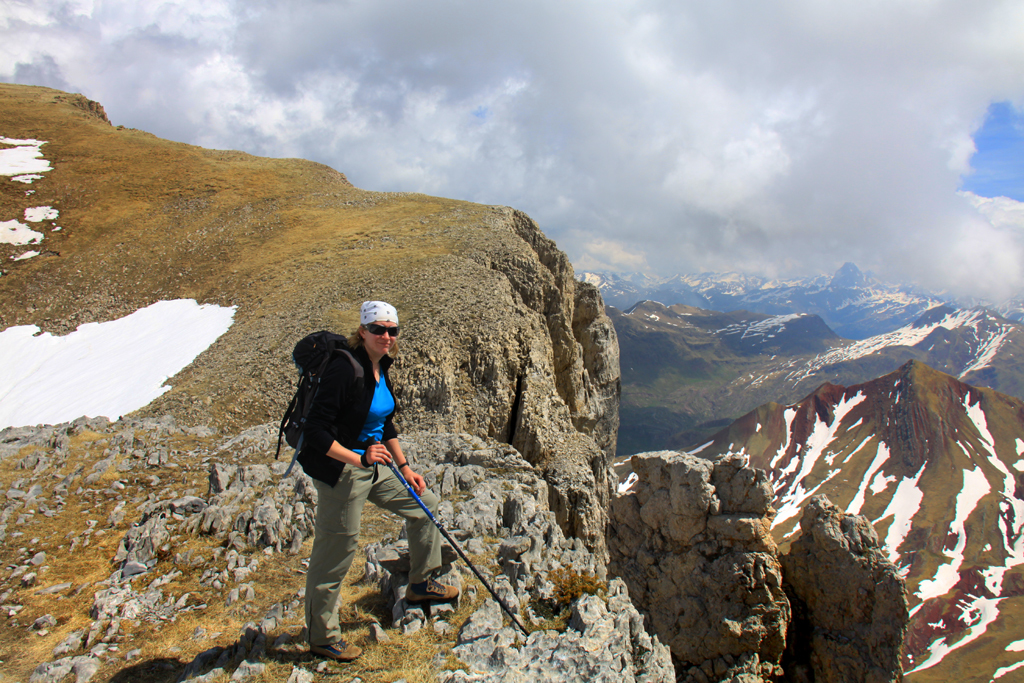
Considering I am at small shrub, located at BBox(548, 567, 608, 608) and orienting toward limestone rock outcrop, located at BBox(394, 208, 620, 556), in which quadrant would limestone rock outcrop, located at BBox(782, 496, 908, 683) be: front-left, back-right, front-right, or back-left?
front-right

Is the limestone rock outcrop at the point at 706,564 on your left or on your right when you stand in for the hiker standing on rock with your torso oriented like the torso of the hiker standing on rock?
on your left

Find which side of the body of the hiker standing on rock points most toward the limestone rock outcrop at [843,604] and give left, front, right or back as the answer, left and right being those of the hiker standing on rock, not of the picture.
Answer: left

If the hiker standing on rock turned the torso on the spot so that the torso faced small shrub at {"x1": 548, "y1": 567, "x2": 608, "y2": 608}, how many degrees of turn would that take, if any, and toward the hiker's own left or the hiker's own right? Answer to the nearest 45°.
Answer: approximately 90° to the hiker's own left
